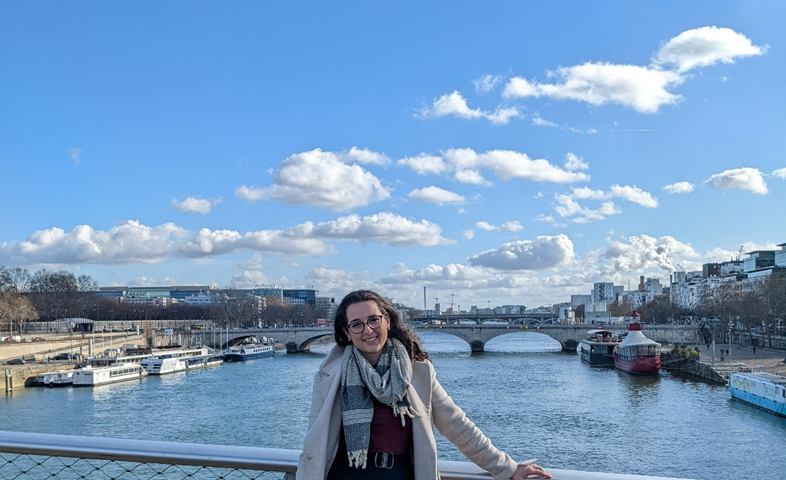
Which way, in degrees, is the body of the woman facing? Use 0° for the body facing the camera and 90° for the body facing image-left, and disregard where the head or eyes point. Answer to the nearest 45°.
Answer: approximately 0°

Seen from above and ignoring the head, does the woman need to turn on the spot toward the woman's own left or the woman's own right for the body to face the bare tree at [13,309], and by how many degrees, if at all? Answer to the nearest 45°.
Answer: approximately 135° to the woman's own right

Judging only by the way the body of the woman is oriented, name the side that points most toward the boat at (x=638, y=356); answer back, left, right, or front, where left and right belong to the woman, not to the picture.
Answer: back
